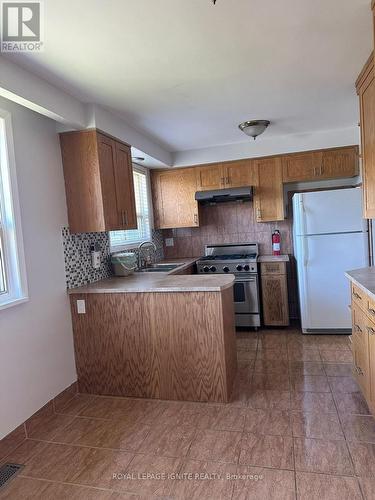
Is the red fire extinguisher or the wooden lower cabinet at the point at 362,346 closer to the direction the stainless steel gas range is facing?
the wooden lower cabinet

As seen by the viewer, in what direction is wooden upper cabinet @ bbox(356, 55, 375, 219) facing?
to the viewer's left

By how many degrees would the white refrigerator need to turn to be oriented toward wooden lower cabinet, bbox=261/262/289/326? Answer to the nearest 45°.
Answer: approximately 90° to its right

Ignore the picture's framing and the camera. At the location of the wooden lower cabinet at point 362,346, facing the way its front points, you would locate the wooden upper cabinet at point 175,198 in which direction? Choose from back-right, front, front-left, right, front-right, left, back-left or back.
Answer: front-right

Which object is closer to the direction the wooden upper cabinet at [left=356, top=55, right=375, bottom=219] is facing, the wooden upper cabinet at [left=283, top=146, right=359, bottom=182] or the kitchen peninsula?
the kitchen peninsula

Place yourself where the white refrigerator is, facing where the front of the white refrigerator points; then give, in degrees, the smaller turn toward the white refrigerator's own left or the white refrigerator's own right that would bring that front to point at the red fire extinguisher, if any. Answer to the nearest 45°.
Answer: approximately 135° to the white refrigerator's own right

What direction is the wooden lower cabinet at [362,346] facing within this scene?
to the viewer's left
